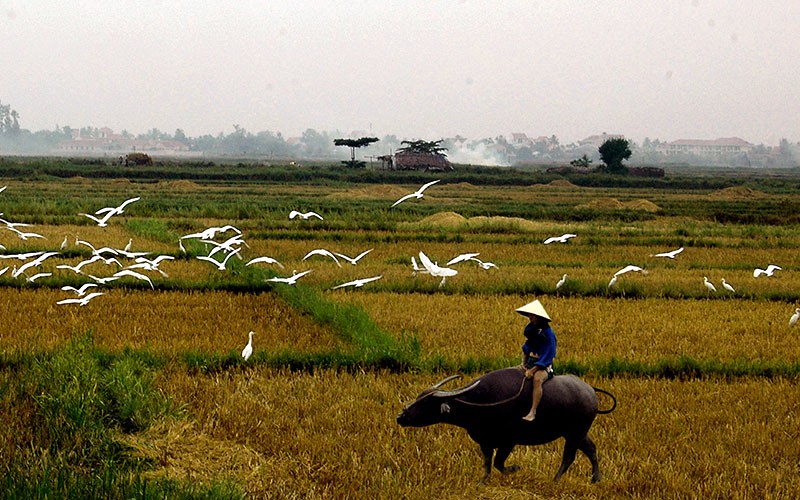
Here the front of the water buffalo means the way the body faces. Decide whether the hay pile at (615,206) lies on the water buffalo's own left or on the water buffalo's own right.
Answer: on the water buffalo's own right

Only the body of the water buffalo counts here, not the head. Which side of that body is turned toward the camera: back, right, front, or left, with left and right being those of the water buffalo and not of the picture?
left

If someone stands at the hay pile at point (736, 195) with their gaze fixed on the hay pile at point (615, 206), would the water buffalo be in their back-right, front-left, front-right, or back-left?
front-left

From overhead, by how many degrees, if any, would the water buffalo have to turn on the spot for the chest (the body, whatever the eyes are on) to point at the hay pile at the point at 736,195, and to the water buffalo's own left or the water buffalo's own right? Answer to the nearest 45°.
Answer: approximately 90° to the water buffalo's own right

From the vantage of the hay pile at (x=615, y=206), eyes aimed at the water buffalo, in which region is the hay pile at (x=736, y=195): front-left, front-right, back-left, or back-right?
back-left
